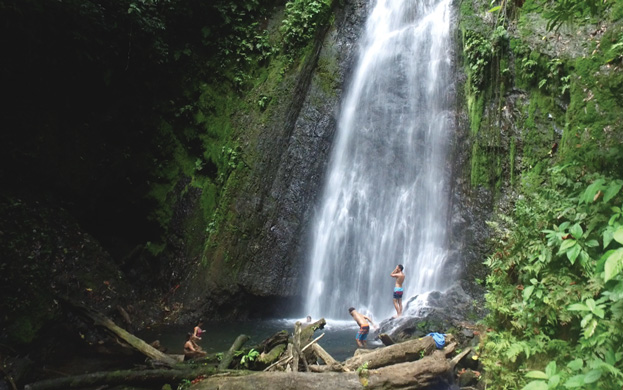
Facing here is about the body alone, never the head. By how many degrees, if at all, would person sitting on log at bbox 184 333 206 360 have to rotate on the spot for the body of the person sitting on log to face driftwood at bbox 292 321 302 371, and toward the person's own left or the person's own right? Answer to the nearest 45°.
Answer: approximately 45° to the person's own right

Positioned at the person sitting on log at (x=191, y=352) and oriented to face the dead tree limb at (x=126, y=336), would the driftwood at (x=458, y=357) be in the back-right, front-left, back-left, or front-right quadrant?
back-left
